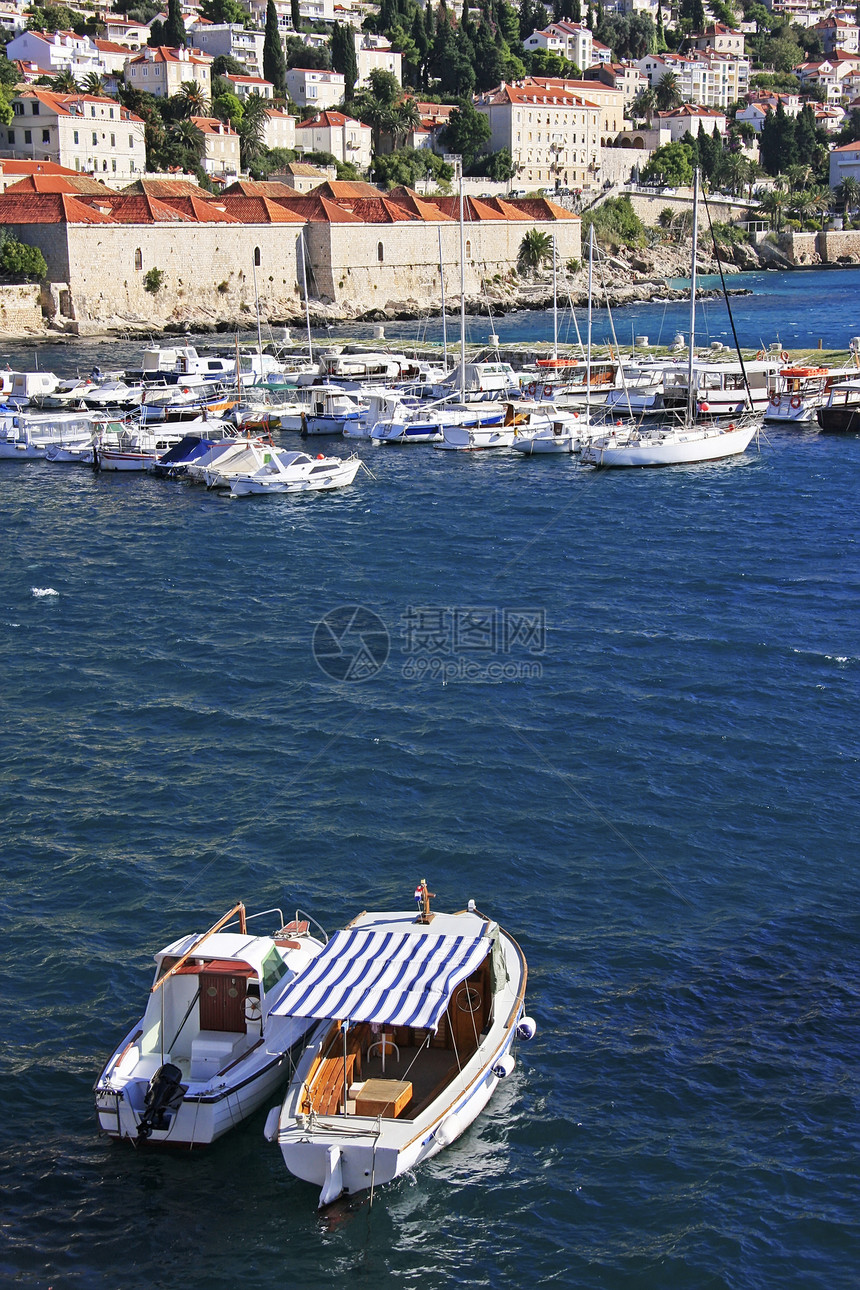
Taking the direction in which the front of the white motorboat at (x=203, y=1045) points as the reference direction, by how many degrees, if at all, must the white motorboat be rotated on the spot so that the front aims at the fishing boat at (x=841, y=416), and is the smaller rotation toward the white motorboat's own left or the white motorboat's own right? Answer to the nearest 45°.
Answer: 0° — it already faces it

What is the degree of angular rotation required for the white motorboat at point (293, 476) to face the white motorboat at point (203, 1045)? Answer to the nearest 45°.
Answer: approximately 90° to its right

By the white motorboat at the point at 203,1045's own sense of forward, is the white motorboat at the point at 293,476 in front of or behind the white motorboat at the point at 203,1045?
in front

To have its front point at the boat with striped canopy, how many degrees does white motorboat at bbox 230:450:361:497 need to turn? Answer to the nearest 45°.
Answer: approximately 90° to its right

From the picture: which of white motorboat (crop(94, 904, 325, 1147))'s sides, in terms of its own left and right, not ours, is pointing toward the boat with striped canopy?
right

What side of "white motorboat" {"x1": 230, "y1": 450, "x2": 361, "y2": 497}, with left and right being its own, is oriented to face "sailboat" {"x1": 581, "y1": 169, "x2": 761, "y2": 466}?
front

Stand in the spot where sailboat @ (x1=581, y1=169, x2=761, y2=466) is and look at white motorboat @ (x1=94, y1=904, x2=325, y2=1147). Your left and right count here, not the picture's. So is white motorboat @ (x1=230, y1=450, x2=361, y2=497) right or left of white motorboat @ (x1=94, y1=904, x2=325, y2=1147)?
right

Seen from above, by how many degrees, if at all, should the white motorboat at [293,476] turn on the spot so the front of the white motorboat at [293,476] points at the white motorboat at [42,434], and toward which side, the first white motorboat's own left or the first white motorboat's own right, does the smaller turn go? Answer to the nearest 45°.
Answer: approximately 135° to the first white motorboat's own left

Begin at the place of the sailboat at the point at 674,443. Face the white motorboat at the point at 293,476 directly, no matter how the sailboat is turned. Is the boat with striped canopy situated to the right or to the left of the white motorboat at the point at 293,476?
left

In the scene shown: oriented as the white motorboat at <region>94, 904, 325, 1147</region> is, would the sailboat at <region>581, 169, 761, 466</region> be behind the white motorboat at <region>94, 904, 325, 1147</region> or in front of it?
in front

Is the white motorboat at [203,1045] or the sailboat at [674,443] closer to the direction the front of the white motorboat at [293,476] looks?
the sailboat

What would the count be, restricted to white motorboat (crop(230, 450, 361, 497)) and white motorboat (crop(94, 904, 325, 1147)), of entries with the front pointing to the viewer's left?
0

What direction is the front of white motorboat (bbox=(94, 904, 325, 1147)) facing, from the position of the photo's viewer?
facing away from the viewer and to the right of the viewer

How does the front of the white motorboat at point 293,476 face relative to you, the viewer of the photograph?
facing to the right of the viewer

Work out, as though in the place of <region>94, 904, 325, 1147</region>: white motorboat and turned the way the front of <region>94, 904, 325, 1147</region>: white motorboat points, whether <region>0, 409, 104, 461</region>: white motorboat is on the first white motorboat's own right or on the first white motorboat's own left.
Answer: on the first white motorboat's own left
